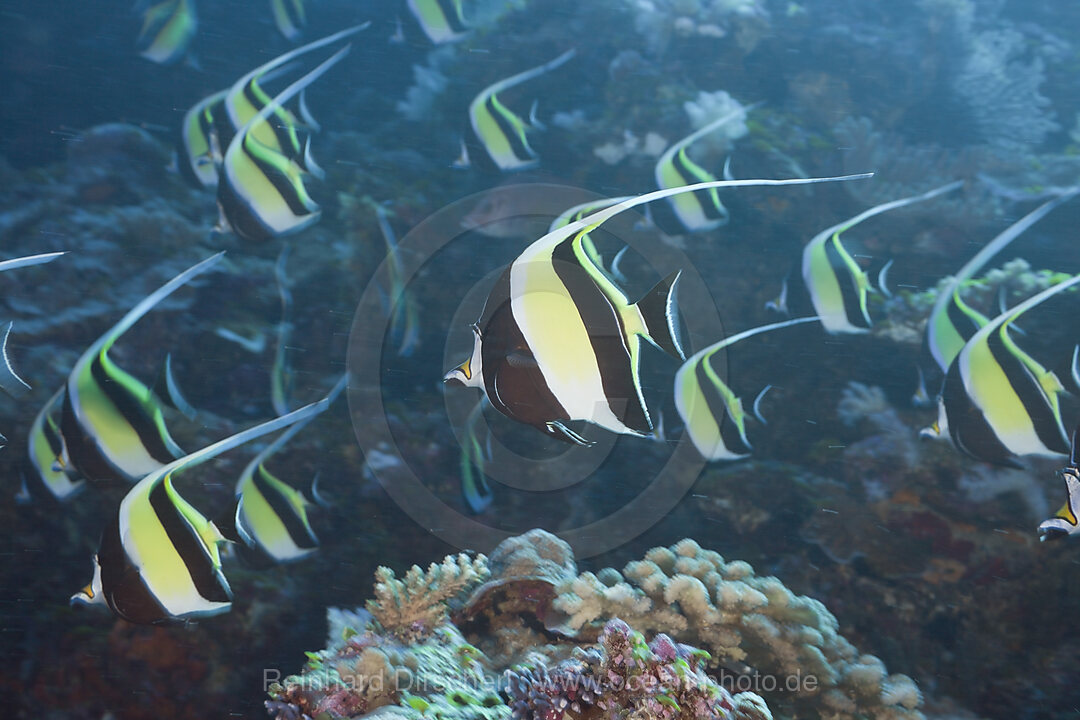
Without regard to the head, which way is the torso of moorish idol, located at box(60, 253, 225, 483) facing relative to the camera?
to the viewer's left

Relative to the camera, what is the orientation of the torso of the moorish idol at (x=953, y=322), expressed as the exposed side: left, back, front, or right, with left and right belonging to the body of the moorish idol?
left

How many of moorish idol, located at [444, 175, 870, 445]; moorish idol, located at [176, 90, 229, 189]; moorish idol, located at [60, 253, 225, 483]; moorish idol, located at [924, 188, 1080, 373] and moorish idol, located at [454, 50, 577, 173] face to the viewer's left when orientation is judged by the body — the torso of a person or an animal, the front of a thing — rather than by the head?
5

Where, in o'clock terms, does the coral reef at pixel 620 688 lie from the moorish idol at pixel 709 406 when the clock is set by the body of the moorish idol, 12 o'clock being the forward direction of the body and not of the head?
The coral reef is roughly at 9 o'clock from the moorish idol.

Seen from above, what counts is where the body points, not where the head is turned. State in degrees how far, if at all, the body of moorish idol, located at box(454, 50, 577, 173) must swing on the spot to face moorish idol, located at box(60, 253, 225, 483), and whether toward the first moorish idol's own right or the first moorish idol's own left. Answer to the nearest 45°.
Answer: approximately 45° to the first moorish idol's own left

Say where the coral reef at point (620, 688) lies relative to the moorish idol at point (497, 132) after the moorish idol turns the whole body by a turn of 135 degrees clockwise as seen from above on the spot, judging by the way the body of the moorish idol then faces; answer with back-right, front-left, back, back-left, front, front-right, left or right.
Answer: back-right

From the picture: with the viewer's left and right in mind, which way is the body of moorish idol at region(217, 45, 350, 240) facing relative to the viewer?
facing to the left of the viewer

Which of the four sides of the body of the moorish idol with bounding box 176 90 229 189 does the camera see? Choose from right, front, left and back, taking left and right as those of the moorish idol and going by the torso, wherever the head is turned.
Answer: left

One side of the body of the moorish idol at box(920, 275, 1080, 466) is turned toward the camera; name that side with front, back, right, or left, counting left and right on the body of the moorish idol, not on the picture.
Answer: left

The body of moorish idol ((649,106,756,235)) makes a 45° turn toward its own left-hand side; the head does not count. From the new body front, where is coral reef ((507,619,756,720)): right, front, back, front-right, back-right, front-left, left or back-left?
front-left

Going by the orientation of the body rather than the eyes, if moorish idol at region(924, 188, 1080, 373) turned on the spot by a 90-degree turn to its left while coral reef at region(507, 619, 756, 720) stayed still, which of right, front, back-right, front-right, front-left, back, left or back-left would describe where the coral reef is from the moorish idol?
front

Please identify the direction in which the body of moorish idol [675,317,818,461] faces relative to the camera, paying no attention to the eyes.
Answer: to the viewer's left
